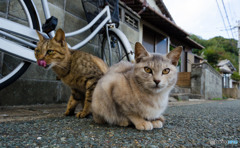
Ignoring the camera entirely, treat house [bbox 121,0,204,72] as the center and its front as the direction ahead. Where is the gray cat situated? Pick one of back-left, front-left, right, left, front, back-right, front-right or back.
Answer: front-right

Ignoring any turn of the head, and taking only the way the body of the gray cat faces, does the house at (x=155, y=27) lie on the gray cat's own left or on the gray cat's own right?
on the gray cat's own left

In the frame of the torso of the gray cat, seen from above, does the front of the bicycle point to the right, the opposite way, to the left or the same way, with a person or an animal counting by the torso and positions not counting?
to the left

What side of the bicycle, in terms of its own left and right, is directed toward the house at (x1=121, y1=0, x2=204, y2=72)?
front

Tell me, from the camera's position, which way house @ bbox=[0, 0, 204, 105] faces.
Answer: facing the viewer and to the right of the viewer

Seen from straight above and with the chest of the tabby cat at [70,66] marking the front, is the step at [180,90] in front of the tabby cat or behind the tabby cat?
behind

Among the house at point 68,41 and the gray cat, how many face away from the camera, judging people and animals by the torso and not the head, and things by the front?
0

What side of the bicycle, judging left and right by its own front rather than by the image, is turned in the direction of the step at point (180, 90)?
front

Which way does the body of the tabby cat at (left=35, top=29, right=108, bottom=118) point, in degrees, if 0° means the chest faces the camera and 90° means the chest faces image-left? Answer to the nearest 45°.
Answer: approximately 45°
